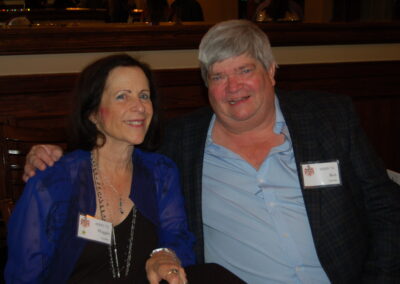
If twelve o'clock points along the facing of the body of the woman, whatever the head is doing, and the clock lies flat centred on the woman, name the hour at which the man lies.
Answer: The man is roughly at 10 o'clock from the woman.

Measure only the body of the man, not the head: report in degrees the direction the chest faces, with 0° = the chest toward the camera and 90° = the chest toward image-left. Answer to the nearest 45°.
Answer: approximately 0°

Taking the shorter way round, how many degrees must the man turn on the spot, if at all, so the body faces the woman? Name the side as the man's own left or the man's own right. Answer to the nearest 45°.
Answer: approximately 90° to the man's own right

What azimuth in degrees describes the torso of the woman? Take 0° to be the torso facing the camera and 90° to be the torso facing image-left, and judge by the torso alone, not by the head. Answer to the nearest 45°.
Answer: approximately 315°
